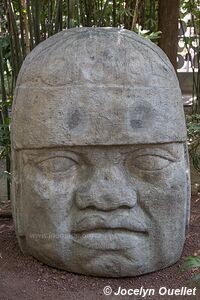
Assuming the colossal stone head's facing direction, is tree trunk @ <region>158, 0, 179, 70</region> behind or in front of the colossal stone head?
behind

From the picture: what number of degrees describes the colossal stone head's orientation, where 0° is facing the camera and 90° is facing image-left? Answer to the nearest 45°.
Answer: approximately 0°
